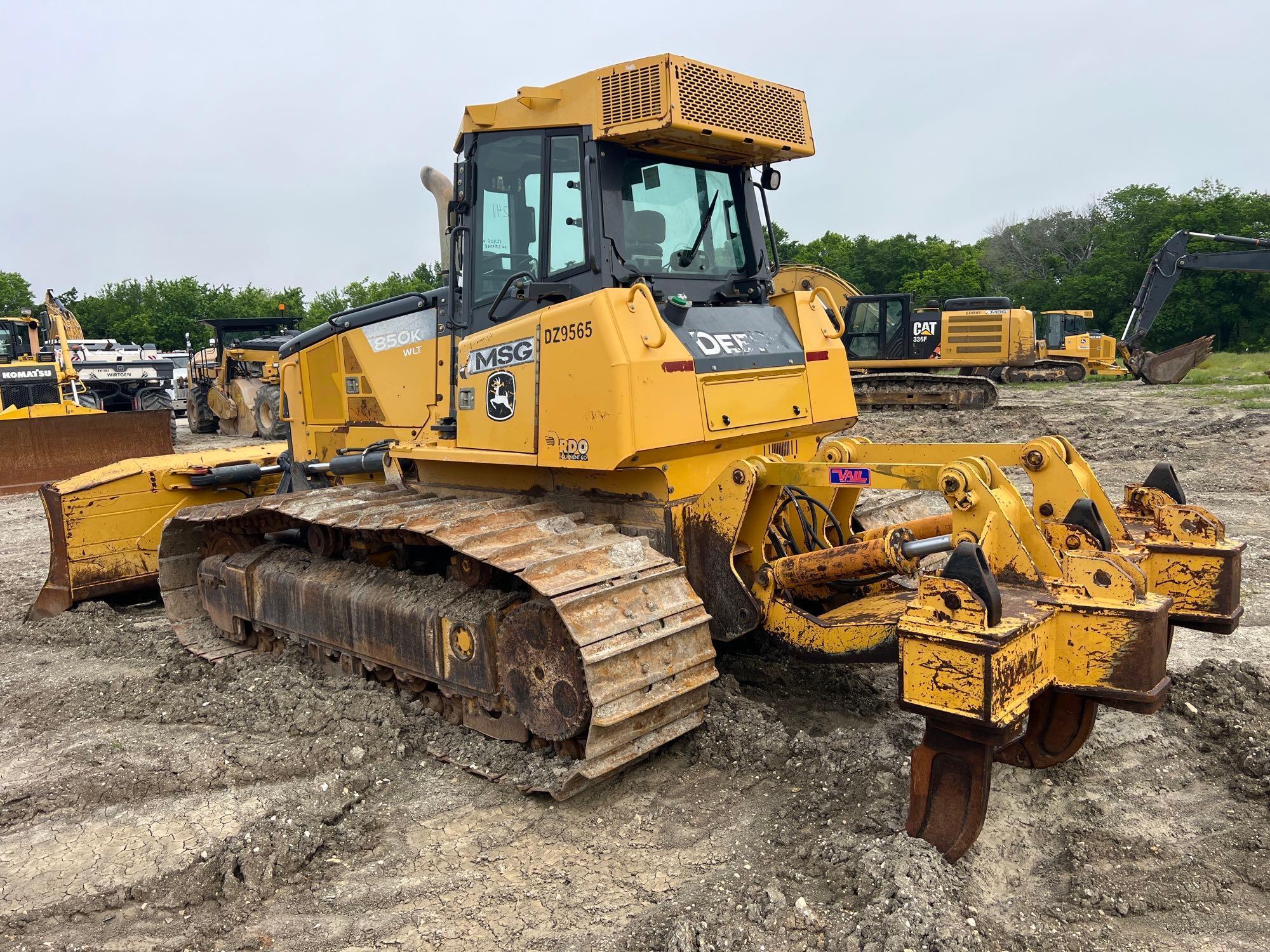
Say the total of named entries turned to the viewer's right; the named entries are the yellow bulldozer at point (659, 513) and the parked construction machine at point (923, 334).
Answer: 0

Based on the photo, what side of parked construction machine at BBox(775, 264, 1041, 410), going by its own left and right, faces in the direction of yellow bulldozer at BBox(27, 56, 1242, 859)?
left

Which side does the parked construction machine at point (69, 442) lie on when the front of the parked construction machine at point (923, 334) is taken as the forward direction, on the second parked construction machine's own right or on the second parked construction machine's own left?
on the second parked construction machine's own left

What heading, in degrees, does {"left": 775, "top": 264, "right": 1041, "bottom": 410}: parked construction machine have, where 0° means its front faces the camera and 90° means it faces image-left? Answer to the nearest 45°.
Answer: approximately 90°

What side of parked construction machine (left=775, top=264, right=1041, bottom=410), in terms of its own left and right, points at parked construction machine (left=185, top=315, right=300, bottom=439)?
front

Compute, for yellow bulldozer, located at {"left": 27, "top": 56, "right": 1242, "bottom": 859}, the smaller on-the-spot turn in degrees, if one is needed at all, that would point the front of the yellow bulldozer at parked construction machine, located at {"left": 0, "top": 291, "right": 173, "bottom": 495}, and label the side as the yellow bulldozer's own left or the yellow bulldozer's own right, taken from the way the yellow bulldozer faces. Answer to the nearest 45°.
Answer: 0° — it already faces it

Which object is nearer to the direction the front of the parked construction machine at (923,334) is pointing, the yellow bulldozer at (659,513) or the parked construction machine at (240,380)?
the parked construction machine

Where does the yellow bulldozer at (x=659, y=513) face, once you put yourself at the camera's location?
facing away from the viewer and to the left of the viewer

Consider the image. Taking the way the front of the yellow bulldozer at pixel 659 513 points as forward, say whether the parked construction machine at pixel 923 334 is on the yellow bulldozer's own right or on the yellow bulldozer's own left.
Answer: on the yellow bulldozer's own right

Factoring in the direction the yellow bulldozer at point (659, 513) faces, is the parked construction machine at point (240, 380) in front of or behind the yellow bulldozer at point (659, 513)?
in front
